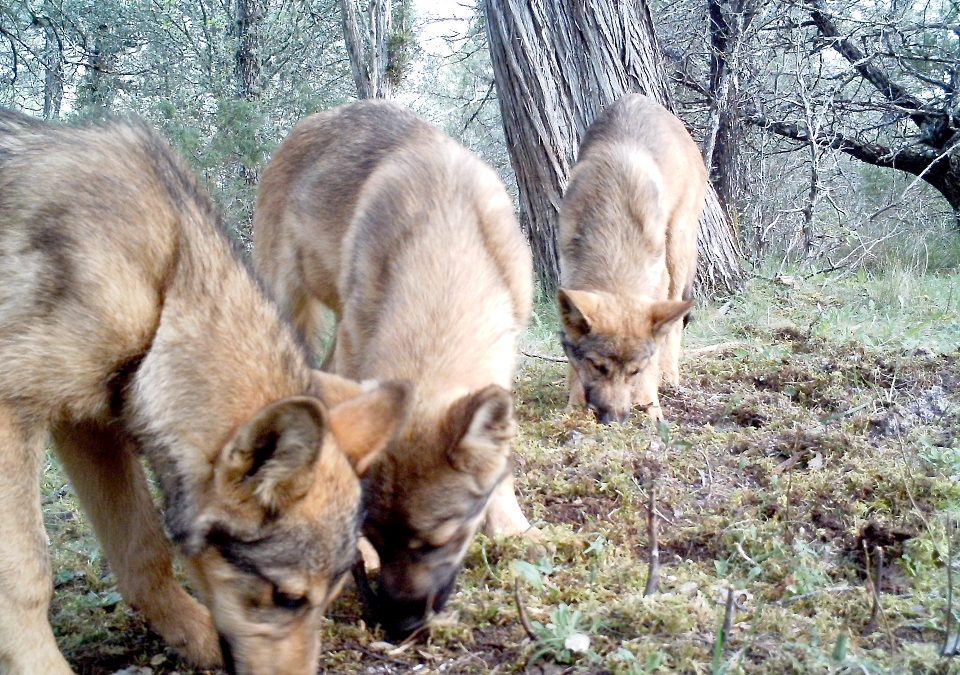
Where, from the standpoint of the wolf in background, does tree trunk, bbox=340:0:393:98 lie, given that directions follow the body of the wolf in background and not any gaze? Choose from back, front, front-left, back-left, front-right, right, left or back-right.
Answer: back-right

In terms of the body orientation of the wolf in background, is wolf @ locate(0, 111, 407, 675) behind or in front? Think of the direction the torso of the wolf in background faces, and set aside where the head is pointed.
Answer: in front

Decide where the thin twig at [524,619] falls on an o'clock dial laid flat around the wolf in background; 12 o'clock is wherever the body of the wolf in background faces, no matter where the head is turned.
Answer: The thin twig is roughly at 12 o'clock from the wolf in background.

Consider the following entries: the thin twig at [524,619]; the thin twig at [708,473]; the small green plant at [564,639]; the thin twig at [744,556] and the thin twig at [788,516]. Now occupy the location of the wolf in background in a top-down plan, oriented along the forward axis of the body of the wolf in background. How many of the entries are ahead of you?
5

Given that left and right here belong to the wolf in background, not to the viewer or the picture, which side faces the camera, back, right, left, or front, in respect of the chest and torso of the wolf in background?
front

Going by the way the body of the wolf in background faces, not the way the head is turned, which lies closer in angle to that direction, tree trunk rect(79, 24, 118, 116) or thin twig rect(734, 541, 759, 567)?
the thin twig

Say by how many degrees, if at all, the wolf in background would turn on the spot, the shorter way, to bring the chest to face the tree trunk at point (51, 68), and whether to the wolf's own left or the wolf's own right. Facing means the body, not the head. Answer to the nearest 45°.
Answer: approximately 135° to the wolf's own right

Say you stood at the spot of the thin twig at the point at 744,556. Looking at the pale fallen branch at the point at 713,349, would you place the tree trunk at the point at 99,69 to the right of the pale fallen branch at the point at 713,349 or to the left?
left

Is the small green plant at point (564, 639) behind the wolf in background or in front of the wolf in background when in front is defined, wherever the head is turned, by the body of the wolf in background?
in front

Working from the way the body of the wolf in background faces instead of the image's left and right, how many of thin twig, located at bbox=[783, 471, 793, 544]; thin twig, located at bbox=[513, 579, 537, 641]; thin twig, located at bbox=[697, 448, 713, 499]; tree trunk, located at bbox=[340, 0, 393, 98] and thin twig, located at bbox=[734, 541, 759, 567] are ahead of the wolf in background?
4

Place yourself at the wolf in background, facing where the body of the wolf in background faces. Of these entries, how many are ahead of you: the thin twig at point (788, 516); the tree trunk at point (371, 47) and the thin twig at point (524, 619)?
2

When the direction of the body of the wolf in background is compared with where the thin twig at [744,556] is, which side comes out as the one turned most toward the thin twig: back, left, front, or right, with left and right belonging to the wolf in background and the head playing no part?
front

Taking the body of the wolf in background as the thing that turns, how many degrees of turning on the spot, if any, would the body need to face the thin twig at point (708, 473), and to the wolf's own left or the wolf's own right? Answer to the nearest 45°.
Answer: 0° — it already faces it
